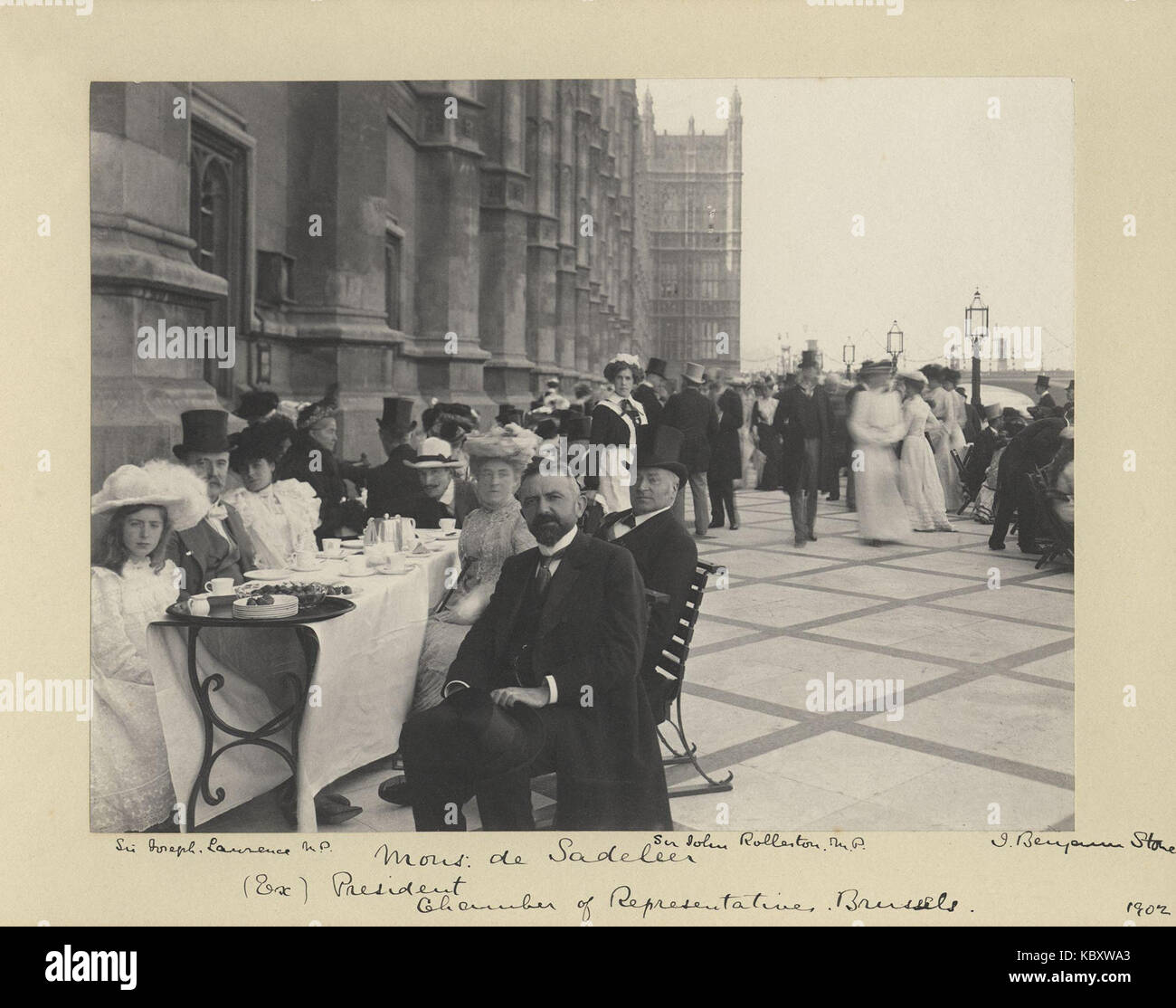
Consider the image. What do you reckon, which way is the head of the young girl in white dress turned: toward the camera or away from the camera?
toward the camera

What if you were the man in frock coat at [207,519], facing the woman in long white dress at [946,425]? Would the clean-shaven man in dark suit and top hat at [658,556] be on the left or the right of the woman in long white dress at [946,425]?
right

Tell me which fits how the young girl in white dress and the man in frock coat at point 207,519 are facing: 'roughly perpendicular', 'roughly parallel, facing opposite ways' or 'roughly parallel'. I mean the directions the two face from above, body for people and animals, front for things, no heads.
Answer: roughly parallel

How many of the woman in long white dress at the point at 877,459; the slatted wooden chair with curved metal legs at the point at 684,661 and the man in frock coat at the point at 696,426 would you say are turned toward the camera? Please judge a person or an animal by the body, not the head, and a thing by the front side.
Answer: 1

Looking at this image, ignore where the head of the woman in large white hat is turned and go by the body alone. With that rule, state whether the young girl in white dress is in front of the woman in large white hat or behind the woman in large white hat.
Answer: in front

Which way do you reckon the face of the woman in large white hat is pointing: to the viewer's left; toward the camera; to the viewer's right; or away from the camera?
toward the camera

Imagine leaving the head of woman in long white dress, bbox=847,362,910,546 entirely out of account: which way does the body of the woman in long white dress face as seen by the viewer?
toward the camera

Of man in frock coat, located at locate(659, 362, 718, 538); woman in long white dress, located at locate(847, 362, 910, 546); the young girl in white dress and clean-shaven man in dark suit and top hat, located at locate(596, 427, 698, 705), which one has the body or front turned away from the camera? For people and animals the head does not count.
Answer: the man in frock coat
